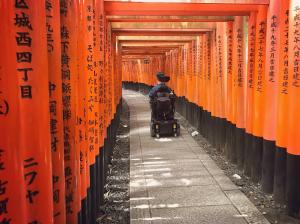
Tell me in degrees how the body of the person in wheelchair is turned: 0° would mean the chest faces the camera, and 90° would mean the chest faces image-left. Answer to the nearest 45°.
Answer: approximately 180°

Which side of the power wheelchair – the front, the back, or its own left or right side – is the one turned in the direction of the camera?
back
